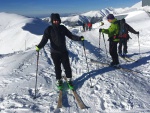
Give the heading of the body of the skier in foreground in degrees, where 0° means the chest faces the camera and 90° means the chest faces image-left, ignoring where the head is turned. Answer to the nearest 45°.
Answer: approximately 0°

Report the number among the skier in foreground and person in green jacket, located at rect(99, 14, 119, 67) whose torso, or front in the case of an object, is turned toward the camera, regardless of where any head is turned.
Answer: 1

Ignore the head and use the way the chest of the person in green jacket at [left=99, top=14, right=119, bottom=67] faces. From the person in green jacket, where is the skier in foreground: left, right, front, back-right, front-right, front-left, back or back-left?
front-left

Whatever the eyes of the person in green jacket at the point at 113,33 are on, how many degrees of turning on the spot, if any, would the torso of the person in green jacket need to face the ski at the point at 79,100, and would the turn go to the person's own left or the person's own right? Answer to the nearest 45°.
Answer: approximately 90° to the person's own left

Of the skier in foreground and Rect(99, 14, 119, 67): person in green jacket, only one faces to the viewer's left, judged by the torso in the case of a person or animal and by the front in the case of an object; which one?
the person in green jacket

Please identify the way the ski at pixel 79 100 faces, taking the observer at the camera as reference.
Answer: facing the viewer and to the right of the viewer

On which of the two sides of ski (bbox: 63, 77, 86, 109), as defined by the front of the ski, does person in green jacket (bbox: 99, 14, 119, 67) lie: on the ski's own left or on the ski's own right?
on the ski's own left

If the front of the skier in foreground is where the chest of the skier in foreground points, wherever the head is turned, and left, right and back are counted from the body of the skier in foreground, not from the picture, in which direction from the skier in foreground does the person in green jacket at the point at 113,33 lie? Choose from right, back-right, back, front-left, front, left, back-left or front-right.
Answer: back-left
